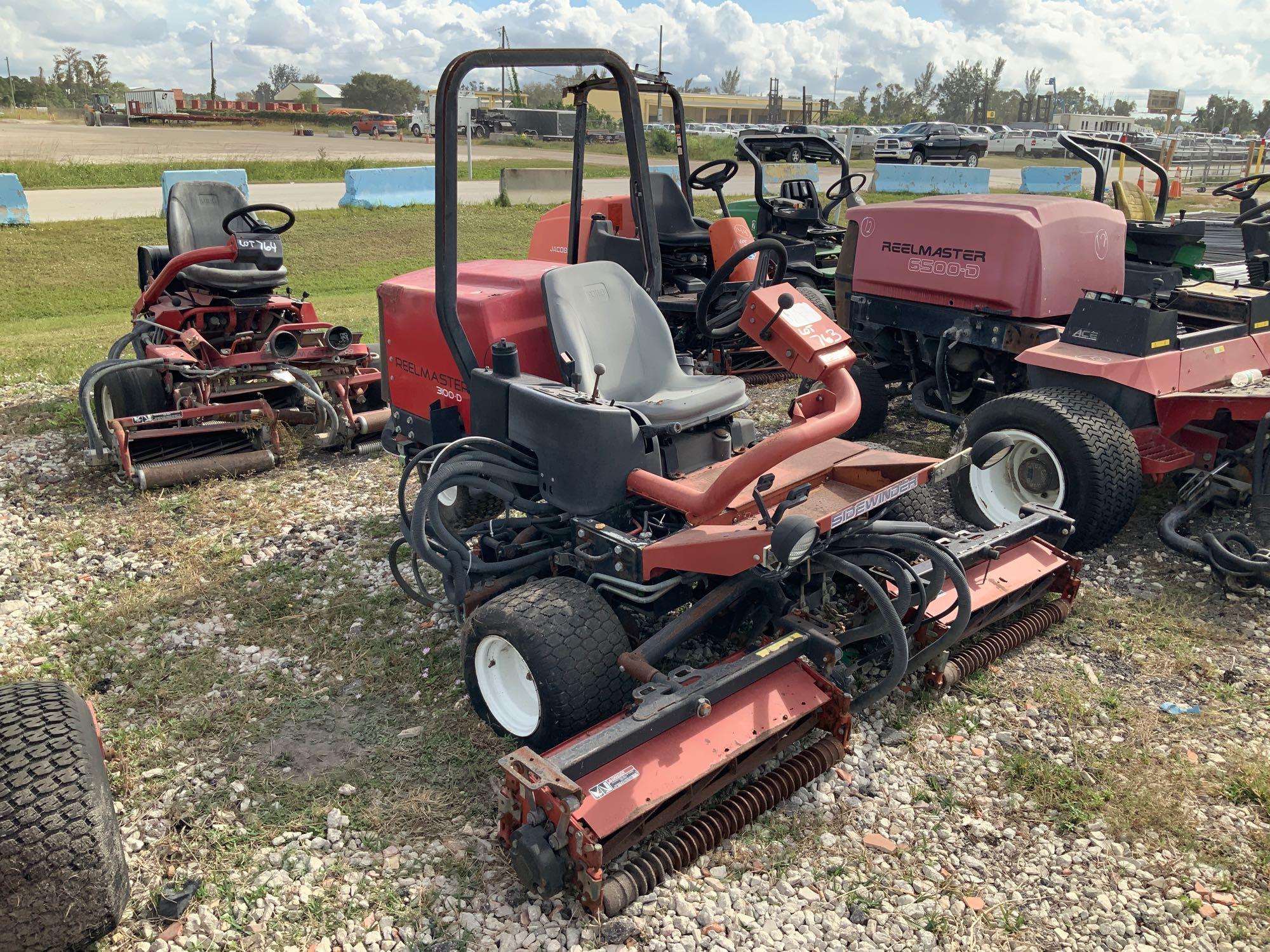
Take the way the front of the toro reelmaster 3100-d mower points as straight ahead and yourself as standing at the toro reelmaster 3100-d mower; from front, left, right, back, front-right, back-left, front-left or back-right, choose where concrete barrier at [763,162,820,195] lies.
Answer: back-left

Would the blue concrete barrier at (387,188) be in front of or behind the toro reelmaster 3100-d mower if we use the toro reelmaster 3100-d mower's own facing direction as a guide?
behind

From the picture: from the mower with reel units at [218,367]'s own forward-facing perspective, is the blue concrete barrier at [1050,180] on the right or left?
on its left

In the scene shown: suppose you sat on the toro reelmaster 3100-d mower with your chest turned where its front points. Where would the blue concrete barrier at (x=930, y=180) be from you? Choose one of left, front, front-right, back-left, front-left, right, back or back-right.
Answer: back-left

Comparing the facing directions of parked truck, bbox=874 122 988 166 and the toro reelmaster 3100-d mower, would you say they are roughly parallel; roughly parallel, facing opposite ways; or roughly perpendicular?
roughly perpendicular

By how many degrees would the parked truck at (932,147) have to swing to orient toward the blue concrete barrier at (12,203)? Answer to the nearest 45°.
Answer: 0° — it already faces it

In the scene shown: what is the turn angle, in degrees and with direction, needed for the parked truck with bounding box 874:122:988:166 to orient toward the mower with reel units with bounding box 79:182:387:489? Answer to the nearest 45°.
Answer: approximately 45° to its left

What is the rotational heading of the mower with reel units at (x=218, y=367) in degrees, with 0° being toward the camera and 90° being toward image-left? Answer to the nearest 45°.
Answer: approximately 315°

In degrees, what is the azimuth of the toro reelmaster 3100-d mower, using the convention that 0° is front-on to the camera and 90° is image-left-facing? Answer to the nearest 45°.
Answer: approximately 315°

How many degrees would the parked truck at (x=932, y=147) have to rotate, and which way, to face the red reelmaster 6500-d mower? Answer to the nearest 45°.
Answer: approximately 45° to its left
